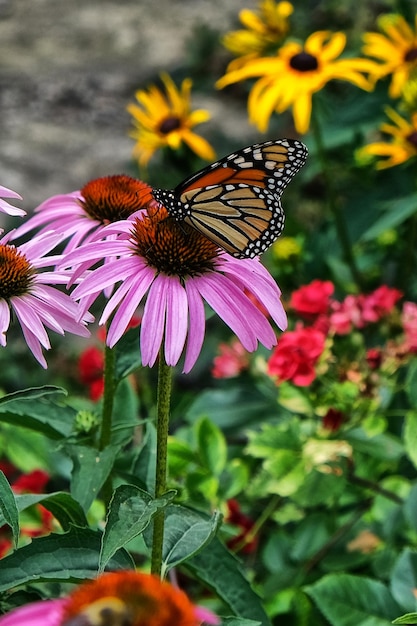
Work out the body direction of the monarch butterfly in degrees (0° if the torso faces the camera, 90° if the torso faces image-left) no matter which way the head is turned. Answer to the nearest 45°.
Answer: approximately 90°

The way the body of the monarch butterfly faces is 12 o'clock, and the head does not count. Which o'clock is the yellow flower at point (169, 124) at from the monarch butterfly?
The yellow flower is roughly at 3 o'clock from the monarch butterfly.
